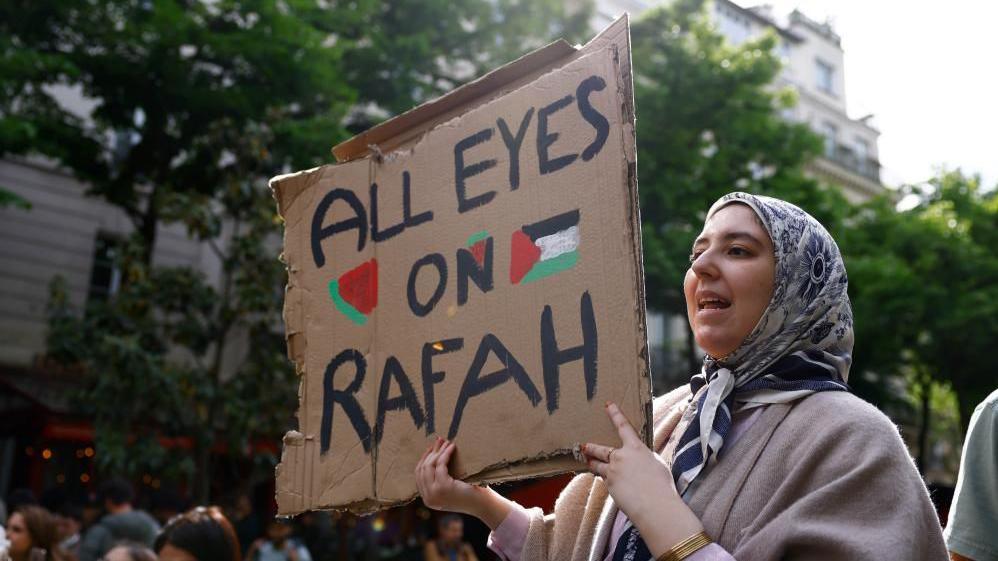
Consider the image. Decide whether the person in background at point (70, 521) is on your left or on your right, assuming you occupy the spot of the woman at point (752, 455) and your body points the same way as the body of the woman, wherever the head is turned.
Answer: on your right

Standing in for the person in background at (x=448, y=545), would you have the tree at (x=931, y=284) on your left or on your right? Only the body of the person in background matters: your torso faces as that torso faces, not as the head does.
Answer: on your left

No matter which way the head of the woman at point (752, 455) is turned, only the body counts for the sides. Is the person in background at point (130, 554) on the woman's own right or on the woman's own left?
on the woman's own right

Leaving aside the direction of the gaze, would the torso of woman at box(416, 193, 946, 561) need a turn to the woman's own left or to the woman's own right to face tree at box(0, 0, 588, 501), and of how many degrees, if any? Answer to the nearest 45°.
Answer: approximately 90° to the woman's own right

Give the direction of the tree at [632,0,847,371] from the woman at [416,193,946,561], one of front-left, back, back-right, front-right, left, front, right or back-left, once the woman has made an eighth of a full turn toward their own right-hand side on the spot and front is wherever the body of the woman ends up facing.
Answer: right

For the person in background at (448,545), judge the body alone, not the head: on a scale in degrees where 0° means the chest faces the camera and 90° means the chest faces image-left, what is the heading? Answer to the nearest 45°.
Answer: approximately 0°

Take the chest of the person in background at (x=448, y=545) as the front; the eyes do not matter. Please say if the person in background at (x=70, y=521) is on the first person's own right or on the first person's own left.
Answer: on the first person's own right
